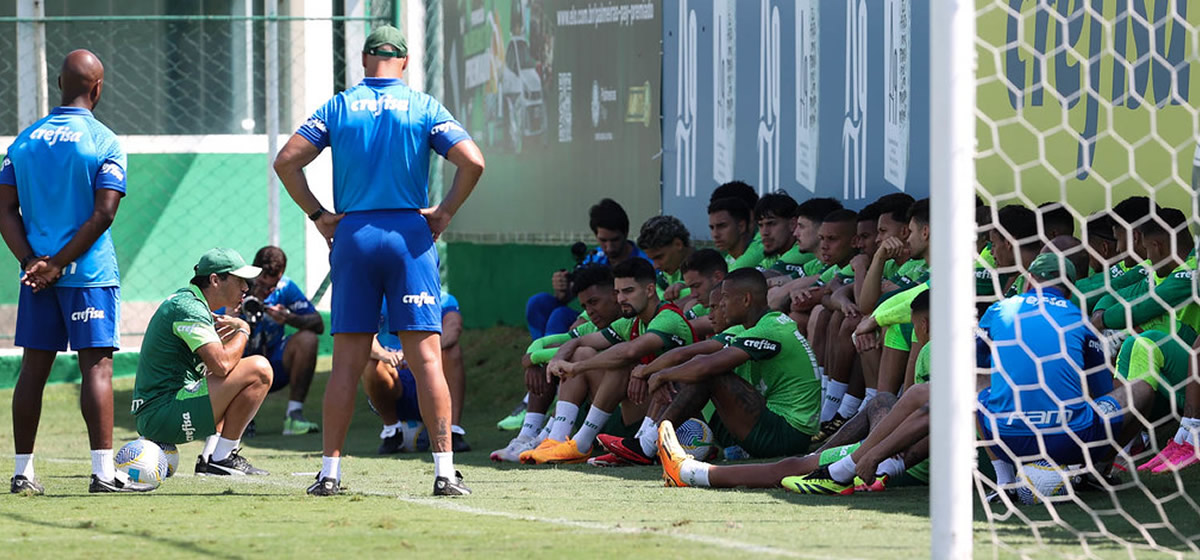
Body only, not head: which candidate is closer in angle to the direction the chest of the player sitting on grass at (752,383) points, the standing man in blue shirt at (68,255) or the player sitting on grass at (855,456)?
the standing man in blue shirt

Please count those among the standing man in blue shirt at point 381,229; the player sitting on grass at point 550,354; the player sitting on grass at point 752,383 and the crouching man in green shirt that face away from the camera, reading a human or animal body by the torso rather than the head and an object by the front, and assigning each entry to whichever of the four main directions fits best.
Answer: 1

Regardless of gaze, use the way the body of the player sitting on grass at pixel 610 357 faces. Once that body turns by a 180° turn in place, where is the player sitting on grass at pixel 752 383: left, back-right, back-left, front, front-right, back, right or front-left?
right

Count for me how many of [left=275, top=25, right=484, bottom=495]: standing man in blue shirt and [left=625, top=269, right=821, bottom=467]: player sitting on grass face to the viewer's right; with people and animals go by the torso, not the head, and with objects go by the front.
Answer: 0

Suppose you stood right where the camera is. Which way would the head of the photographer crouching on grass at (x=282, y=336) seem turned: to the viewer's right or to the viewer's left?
to the viewer's left

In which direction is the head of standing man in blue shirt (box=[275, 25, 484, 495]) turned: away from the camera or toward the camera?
away from the camera

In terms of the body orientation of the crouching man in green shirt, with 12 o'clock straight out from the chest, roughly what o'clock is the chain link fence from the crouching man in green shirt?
The chain link fence is roughly at 9 o'clock from the crouching man in green shirt.

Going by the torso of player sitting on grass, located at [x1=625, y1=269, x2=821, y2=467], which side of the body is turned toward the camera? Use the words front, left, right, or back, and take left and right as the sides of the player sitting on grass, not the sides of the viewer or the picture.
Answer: left

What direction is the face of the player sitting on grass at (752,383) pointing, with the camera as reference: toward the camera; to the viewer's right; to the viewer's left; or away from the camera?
to the viewer's left

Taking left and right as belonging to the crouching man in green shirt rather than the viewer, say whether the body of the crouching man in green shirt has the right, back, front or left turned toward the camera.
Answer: right

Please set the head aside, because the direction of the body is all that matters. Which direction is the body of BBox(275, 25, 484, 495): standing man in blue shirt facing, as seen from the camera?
away from the camera

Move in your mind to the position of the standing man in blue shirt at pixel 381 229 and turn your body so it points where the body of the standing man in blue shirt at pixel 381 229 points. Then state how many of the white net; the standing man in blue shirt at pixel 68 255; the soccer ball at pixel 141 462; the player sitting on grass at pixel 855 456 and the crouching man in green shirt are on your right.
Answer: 2

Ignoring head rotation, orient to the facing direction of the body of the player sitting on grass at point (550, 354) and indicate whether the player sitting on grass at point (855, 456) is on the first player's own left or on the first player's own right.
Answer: on the first player's own left

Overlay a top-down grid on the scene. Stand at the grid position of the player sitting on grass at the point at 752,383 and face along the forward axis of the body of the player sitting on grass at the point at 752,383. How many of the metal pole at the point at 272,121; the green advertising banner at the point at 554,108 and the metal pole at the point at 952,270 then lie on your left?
1
